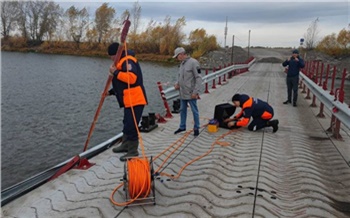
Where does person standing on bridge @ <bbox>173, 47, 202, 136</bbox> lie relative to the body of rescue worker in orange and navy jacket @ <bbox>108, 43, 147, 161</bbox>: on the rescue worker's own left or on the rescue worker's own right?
on the rescue worker's own right

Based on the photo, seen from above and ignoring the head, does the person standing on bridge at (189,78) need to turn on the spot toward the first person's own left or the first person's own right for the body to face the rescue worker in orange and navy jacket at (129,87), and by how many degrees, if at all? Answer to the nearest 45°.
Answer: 0° — they already face them

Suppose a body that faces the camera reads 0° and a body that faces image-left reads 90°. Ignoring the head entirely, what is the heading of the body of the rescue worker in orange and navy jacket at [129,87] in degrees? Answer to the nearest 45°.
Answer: approximately 90°

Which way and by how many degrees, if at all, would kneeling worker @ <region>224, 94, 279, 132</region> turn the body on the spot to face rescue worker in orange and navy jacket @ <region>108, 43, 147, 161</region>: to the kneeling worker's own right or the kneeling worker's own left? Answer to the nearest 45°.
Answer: approximately 45° to the kneeling worker's own left

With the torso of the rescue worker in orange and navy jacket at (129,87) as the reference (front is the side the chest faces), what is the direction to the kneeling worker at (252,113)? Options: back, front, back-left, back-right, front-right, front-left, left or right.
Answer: back-right

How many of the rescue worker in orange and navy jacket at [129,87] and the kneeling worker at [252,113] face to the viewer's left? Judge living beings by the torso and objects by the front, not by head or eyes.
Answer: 2

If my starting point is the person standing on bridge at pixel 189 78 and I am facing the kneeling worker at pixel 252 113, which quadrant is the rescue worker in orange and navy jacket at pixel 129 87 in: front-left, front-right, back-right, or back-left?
back-right

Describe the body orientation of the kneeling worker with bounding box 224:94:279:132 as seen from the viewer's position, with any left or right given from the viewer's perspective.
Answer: facing to the left of the viewer

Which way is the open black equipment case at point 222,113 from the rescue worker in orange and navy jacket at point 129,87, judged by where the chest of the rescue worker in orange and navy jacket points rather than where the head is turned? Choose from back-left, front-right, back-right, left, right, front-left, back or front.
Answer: back-right
